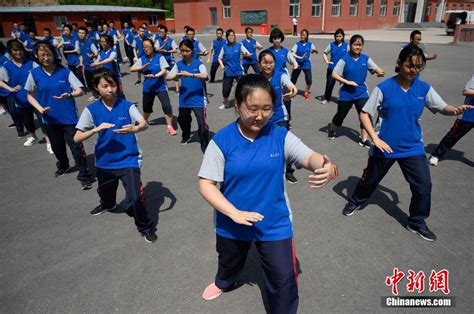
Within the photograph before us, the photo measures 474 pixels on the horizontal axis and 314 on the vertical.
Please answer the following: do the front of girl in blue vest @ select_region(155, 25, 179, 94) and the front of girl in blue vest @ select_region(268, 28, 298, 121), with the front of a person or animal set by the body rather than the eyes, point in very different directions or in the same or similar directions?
same or similar directions

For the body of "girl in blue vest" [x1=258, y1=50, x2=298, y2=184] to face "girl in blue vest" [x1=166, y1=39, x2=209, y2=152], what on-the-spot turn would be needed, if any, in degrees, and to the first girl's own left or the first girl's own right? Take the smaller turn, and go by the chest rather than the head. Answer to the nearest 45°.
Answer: approximately 135° to the first girl's own right

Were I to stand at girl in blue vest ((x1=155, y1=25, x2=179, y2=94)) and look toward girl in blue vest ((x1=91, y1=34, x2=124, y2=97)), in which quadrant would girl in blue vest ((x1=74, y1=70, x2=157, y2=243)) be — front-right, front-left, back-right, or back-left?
front-left

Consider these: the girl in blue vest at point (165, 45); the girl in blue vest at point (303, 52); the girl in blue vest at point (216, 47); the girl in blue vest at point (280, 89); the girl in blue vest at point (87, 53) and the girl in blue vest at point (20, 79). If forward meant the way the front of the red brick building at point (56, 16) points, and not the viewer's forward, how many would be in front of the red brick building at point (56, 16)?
6

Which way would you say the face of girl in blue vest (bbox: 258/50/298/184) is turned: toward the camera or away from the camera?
toward the camera

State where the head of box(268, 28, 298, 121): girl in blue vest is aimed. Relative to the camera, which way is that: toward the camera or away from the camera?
toward the camera

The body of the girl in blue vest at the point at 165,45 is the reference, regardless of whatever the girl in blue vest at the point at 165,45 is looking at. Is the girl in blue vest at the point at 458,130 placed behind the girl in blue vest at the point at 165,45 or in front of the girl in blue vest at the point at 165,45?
in front

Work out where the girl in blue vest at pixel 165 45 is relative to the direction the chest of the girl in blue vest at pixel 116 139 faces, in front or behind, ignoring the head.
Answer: behind

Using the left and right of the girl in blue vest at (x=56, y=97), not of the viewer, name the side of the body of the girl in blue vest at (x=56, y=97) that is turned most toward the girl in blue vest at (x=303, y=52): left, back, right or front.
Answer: left

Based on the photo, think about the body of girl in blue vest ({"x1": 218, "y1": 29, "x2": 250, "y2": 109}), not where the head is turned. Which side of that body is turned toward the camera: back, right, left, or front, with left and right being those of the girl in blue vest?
front

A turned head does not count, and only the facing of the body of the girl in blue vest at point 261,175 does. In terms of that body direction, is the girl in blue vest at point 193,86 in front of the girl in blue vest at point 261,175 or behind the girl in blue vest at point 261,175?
behind

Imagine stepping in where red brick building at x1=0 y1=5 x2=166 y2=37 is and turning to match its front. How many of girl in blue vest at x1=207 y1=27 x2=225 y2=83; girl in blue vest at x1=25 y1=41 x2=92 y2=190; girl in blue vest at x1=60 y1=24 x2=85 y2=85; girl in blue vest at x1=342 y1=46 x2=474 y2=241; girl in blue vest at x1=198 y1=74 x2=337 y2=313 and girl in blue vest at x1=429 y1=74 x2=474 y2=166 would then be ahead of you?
6

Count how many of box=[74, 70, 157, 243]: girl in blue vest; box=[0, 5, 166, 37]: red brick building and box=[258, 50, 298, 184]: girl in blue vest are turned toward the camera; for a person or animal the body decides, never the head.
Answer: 3

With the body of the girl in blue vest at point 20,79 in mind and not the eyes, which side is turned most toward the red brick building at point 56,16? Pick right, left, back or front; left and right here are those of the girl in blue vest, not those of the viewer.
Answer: back

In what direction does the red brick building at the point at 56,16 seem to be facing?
toward the camera

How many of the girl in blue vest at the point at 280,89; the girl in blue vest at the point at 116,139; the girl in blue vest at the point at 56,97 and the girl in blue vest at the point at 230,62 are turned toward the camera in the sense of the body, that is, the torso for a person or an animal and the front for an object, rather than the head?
4

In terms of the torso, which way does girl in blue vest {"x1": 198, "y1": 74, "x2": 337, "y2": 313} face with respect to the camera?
toward the camera

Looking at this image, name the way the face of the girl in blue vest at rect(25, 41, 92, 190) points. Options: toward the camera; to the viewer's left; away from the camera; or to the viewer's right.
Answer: toward the camera

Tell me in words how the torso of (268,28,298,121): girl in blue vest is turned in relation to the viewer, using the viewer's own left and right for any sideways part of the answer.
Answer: facing the viewer

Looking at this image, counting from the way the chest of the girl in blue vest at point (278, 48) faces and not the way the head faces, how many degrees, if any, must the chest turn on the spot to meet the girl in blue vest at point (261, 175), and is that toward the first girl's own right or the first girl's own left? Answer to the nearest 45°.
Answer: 0° — they already face them
